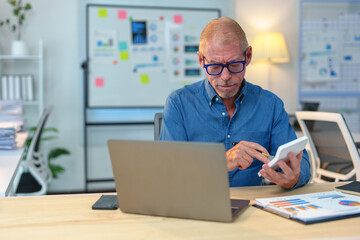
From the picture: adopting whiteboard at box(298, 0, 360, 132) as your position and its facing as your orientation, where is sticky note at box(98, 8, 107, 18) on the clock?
The sticky note is roughly at 2 o'clock from the whiteboard.

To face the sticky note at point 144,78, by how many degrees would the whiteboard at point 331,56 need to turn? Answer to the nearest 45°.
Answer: approximately 45° to its right

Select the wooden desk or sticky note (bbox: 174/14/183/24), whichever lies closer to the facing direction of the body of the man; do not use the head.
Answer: the wooden desk

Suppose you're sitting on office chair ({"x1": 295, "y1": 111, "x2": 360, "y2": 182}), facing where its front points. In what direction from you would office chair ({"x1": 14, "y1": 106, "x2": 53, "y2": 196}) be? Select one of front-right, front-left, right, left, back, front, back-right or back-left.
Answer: back-left

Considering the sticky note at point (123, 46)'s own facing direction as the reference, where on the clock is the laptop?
The laptop is roughly at 12 o'clock from the sticky note.

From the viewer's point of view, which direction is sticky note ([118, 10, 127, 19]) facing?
toward the camera

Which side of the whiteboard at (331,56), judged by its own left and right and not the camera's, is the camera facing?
front

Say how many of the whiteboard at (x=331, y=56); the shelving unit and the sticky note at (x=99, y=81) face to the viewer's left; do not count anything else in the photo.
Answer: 0

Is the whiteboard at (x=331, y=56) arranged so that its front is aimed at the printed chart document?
yes

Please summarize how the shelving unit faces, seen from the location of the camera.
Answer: facing the viewer

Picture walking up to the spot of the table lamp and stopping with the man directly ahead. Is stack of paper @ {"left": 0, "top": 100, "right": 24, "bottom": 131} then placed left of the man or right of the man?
right

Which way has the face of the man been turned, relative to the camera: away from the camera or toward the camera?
toward the camera

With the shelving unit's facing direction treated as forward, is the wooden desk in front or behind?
in front

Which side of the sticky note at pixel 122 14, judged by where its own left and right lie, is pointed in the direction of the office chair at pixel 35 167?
front
